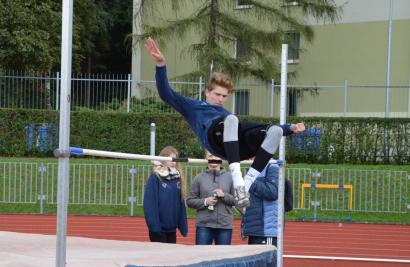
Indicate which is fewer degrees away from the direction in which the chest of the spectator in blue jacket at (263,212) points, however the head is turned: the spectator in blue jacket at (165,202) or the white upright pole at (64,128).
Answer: the spectator in blue jacket

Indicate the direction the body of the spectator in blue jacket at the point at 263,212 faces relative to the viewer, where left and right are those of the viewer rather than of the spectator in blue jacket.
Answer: facing to the left of the viewer

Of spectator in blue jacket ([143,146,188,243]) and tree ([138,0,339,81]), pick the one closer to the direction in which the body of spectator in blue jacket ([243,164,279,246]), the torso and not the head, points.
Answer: the spectator in blue jacket

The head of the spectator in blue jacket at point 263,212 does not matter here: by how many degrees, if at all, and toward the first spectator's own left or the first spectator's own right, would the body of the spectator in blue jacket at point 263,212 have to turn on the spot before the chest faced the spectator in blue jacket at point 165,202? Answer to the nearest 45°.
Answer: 0° — they already face them

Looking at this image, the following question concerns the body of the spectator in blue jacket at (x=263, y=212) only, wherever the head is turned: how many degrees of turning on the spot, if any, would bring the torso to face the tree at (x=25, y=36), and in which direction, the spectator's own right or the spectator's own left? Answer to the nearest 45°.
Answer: approximately 45° to the spectator's own right

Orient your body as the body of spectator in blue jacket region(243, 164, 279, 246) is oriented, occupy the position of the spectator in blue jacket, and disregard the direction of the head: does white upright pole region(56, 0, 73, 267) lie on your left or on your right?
on your left

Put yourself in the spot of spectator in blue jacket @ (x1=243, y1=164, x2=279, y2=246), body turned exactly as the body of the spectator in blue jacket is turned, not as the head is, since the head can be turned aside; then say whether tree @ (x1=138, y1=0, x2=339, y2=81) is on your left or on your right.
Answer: on your right
